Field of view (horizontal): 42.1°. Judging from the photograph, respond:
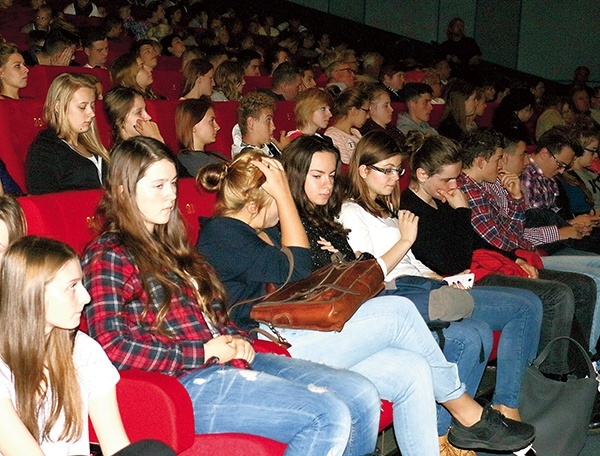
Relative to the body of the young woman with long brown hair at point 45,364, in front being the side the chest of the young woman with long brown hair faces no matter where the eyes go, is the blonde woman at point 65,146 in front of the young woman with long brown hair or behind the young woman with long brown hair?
behind

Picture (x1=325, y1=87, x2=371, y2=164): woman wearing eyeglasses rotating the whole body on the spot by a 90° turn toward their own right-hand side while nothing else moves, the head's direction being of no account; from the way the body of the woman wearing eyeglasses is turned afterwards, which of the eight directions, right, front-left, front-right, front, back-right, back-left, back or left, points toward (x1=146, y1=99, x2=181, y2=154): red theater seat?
front-right

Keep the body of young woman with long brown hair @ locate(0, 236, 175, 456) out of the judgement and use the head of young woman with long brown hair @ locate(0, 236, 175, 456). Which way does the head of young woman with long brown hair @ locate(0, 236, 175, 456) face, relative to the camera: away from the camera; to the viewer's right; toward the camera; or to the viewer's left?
to the viewer's right

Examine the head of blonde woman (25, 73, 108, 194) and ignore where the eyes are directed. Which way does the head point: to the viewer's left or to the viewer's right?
to the viewer's right

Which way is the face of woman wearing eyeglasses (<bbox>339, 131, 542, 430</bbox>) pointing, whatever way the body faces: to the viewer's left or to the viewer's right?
to the viewer's right

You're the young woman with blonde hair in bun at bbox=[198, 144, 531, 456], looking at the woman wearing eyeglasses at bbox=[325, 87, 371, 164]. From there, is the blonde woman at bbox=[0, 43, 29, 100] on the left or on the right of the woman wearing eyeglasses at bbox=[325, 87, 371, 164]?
left

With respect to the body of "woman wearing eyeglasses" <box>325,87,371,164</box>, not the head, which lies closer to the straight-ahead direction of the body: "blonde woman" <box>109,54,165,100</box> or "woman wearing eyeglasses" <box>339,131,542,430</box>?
the woman wearing eyeglasses

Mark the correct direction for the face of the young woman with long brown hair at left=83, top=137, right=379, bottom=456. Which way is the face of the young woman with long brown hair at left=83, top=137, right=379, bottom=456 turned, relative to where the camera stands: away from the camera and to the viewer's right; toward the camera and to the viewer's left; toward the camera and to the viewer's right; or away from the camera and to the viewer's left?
toward the camera and to the viewer's right

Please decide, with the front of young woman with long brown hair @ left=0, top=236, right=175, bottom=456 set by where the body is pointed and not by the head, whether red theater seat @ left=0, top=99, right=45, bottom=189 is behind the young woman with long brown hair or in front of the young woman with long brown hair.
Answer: behind

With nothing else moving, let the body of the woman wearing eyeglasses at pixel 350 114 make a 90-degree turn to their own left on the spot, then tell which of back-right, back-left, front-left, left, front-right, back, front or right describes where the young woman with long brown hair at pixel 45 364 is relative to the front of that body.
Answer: back

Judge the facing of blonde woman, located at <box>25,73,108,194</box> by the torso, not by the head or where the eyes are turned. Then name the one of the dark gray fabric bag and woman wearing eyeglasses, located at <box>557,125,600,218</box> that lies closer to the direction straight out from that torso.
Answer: the dark gray fabric bag
